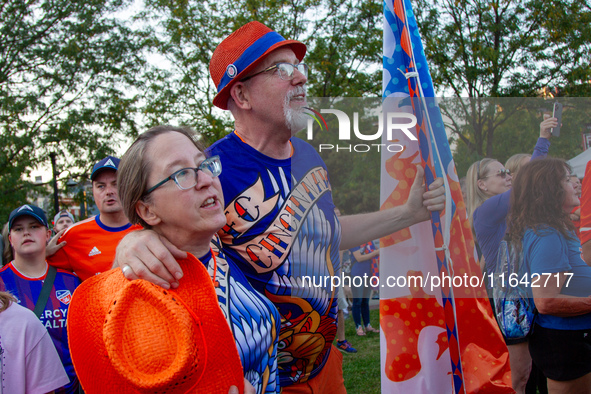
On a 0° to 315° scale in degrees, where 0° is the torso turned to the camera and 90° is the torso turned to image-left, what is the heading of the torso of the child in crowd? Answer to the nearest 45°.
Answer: approximately 0°

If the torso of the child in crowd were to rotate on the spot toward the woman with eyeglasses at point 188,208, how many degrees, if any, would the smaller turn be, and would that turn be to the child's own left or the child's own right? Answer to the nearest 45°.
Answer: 0° — they already face them

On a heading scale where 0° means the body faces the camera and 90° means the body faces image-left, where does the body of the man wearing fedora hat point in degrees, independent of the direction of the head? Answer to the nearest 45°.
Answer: approximately 315°

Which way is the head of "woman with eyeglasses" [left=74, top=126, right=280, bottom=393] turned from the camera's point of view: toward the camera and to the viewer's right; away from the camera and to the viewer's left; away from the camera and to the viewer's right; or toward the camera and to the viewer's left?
toward the camera and to the viewer's right

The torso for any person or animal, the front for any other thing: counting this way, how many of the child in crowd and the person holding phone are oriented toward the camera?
1

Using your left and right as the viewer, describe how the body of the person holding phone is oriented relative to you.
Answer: facing to the right of the viewer

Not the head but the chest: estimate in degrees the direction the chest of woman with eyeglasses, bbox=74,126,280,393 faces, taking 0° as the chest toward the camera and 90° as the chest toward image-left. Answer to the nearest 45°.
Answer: approximately 315°

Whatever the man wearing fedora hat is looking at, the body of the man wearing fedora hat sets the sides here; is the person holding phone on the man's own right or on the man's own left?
on the man's own left

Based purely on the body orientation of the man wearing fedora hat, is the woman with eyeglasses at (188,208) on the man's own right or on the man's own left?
on the man's own right

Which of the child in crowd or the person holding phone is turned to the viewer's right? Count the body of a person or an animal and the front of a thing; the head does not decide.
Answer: the person holding phone

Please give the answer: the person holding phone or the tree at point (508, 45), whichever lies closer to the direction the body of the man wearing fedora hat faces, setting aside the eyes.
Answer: the person holding phone
